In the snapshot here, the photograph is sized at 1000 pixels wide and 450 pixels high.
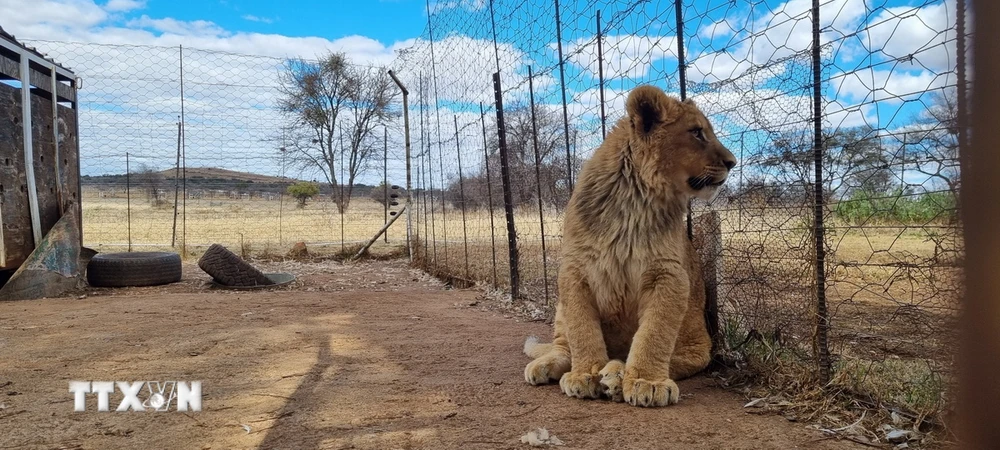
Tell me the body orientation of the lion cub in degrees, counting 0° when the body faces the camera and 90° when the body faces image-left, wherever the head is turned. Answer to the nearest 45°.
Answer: approximately 0°

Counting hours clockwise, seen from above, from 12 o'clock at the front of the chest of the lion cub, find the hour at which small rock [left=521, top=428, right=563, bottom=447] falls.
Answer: The small rock is roughly at 1 o'clock from the lion cub.

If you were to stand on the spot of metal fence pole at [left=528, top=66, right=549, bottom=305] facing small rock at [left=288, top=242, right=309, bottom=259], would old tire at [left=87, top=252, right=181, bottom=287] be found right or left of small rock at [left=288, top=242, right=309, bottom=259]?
left

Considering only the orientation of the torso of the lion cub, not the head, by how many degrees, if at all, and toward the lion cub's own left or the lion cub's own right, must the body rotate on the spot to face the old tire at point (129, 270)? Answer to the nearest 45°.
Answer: approximately 135° to the lion cub's own right

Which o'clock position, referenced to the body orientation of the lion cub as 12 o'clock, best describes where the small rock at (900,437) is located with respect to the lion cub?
The small rock is roughly at 10 o'clock from the lion cub.

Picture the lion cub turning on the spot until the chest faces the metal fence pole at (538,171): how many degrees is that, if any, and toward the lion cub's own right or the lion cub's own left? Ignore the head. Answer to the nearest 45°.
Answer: approximately 180°

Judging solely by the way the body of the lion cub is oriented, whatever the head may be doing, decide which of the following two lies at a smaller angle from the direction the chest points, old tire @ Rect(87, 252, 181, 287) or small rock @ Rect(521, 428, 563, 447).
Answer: the small rock

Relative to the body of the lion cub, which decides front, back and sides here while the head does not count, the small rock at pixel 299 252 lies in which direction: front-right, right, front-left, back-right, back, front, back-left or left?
back-right

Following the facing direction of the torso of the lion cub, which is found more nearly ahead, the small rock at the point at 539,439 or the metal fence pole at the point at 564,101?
the small rock

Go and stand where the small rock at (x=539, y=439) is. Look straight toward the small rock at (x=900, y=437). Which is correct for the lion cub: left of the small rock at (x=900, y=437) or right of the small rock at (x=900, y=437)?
left

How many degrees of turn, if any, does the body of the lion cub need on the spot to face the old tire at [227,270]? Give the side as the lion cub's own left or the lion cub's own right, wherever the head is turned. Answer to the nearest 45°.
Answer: approximately 135° to the lion cub's own right
